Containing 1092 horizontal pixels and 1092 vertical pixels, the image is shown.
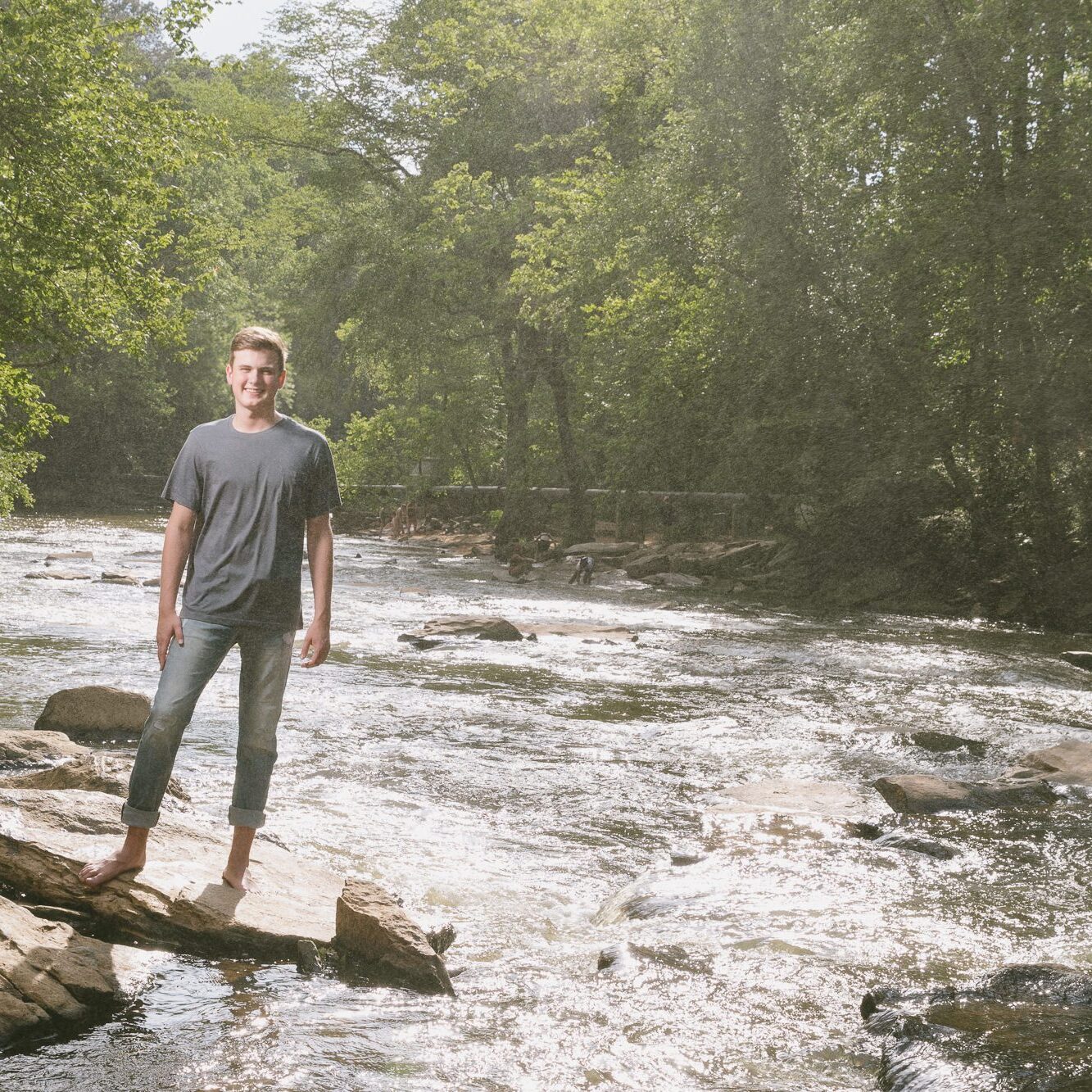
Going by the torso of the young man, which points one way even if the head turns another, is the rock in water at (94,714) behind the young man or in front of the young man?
behind

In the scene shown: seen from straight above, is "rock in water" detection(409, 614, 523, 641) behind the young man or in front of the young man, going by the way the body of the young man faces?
behind

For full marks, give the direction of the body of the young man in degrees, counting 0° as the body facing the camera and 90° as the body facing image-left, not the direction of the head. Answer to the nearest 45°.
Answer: approximately 0°

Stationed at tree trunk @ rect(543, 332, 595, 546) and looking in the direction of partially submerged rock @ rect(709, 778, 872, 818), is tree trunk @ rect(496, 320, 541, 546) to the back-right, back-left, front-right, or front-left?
back-right

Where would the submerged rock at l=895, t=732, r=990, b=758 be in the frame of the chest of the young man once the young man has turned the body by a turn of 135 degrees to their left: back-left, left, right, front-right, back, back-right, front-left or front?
front

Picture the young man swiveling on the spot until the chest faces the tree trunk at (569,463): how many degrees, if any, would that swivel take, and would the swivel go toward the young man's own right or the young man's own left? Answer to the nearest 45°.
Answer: approximately 180°

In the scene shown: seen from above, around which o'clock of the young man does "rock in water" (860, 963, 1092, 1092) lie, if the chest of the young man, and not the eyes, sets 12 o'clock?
The rock in water is roughly at 10 o'clock from the young man.

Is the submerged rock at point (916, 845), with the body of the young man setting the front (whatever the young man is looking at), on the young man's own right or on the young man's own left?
on the young man's own left

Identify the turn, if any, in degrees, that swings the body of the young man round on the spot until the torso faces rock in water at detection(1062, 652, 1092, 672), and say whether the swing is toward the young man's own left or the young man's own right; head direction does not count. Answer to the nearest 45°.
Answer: approximately 135° to the young man's own left
